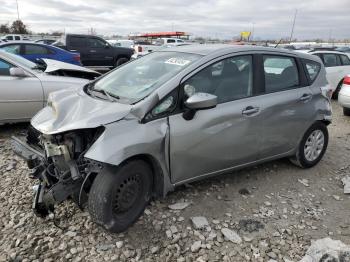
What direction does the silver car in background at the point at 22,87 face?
to the viewer's right

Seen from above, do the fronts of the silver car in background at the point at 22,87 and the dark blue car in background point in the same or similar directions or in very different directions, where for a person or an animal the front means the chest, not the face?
very different directions

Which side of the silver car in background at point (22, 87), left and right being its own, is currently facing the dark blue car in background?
left

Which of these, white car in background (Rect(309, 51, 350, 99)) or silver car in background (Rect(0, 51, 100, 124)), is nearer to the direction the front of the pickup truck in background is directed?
the white car in background

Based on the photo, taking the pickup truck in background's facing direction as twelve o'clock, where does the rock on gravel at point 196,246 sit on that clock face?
The rock on gravel is roughly at 3 o'clock from the pickup truck in background.

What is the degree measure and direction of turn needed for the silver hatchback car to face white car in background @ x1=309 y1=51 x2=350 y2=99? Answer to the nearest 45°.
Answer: approximately 180°

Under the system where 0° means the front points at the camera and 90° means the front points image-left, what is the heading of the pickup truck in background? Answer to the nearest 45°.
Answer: approximately 270°

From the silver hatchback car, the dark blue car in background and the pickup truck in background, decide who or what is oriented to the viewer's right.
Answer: the pickup truck in background

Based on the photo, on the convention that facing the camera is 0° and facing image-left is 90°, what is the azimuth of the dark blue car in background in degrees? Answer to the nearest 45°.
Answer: approximately 90°

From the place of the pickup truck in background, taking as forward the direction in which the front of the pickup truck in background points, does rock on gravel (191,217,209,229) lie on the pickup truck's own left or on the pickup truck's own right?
on the pickup truck's own right
